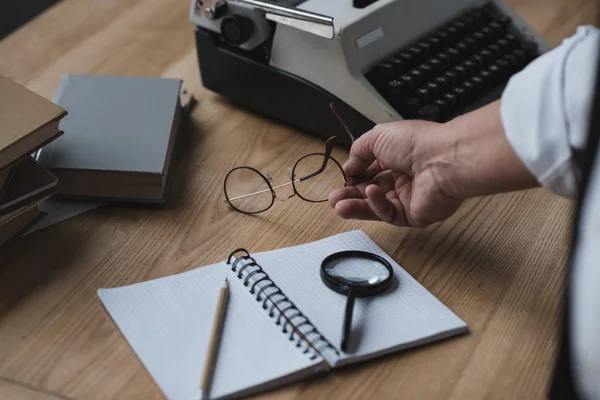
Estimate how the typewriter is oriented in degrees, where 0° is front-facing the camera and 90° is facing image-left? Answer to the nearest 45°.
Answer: approximately 315°

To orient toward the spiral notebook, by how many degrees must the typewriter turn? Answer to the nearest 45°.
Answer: approximately 45° to its right

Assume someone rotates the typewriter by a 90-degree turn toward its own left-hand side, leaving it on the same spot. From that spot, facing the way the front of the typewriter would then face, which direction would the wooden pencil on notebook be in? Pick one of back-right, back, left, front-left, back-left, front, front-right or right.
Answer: back-right

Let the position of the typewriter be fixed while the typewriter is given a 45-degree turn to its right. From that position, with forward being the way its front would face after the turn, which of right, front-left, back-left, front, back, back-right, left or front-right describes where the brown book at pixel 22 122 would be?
front-right

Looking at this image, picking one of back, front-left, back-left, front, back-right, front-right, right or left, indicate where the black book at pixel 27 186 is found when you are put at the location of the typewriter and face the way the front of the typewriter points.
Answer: right
